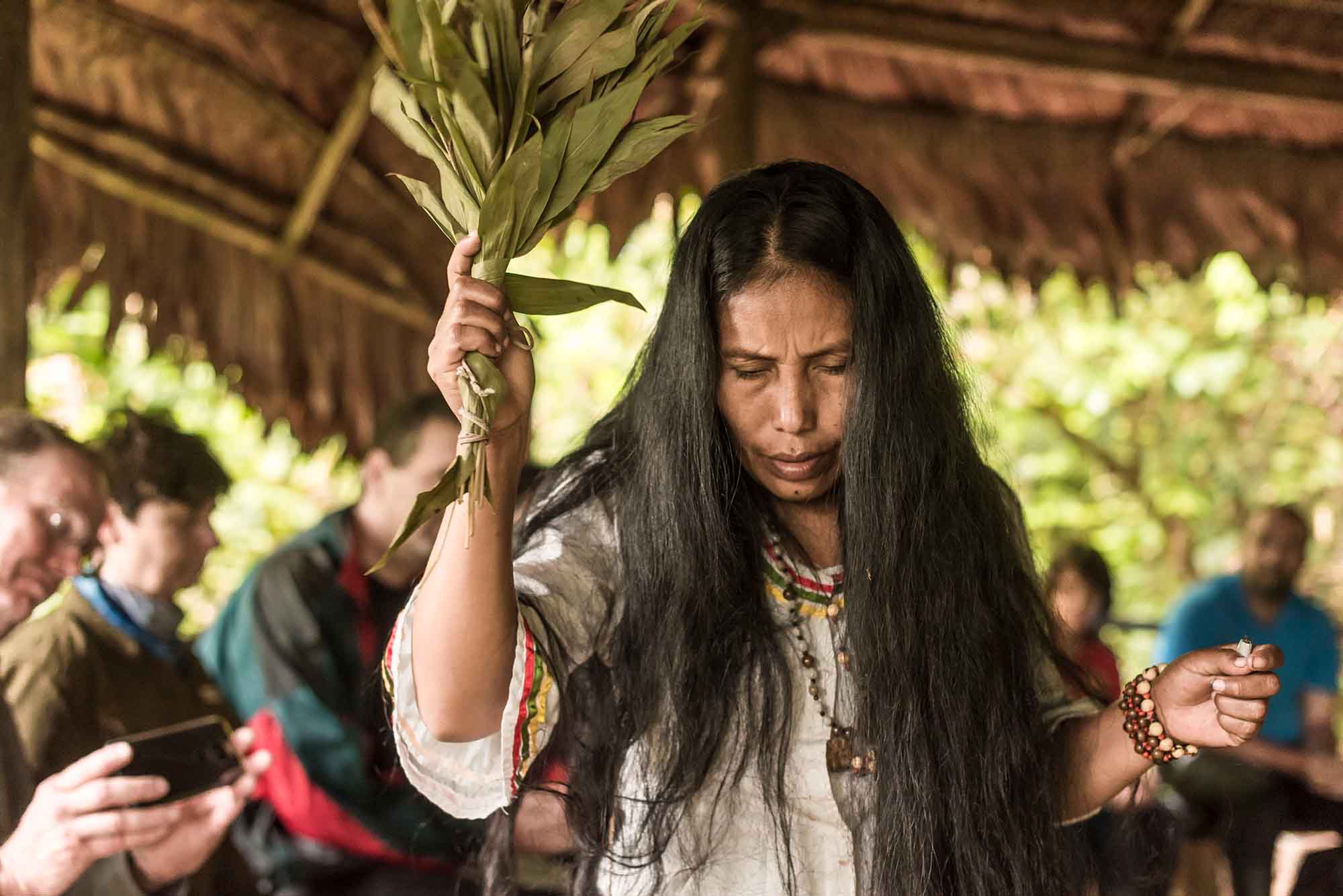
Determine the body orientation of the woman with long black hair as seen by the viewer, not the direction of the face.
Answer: toward the camera

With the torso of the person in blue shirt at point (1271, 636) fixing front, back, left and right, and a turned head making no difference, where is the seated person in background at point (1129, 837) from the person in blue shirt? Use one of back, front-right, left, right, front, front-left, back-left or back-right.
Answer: right

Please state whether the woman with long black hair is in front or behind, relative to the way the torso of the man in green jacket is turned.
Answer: in front

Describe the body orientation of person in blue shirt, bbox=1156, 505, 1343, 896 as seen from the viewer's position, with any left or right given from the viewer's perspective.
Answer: facing the viewer

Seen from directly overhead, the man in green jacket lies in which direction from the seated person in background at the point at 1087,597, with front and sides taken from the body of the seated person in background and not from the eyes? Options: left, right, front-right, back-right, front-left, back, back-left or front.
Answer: front

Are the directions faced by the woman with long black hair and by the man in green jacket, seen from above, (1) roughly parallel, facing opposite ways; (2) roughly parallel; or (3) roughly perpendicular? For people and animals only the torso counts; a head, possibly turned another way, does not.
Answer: roughly perpendicular

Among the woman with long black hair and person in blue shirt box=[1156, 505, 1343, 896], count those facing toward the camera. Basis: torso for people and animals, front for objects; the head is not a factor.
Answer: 2

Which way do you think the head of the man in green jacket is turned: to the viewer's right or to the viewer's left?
to the viewer's right

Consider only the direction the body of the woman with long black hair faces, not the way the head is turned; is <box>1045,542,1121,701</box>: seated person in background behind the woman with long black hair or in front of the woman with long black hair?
behind

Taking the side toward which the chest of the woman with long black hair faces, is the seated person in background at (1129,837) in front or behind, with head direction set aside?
behind

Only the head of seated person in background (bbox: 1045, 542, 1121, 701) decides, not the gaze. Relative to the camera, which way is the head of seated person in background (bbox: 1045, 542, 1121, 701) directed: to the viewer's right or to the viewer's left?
to the viewer's left

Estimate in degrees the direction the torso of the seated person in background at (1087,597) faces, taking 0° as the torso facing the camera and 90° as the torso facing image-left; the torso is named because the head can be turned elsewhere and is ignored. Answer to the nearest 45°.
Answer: approximately 45°
